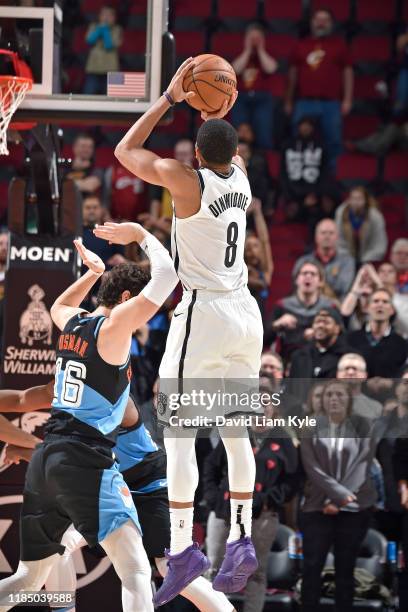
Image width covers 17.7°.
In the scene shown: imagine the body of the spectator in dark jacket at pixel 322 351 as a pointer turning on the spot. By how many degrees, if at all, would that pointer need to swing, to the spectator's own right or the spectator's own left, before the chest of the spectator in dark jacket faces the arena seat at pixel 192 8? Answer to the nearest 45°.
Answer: approximately 135° to the spectator's own right

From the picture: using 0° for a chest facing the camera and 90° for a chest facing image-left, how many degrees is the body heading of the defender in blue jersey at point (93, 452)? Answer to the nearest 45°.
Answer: approximately 225°

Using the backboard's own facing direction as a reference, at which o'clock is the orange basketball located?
The orange basketball is roughly at 11 o'clock from the backboard.

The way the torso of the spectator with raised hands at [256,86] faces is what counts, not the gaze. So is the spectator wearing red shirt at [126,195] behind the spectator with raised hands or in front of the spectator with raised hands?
in front

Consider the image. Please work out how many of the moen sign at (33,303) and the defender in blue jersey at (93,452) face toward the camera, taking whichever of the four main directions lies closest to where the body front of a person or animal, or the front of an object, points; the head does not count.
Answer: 1

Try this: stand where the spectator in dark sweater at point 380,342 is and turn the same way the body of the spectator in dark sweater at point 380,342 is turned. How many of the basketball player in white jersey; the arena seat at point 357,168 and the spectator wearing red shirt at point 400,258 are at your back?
2

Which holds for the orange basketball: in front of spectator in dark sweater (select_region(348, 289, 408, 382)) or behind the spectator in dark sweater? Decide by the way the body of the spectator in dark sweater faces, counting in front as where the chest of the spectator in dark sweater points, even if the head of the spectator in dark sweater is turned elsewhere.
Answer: in front

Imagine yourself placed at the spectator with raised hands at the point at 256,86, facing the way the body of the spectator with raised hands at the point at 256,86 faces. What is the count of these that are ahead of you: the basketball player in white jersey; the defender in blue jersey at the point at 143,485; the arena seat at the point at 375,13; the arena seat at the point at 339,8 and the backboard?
3

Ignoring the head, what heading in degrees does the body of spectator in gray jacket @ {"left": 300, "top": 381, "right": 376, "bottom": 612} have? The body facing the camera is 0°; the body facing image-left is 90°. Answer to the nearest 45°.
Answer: approximately 0°
